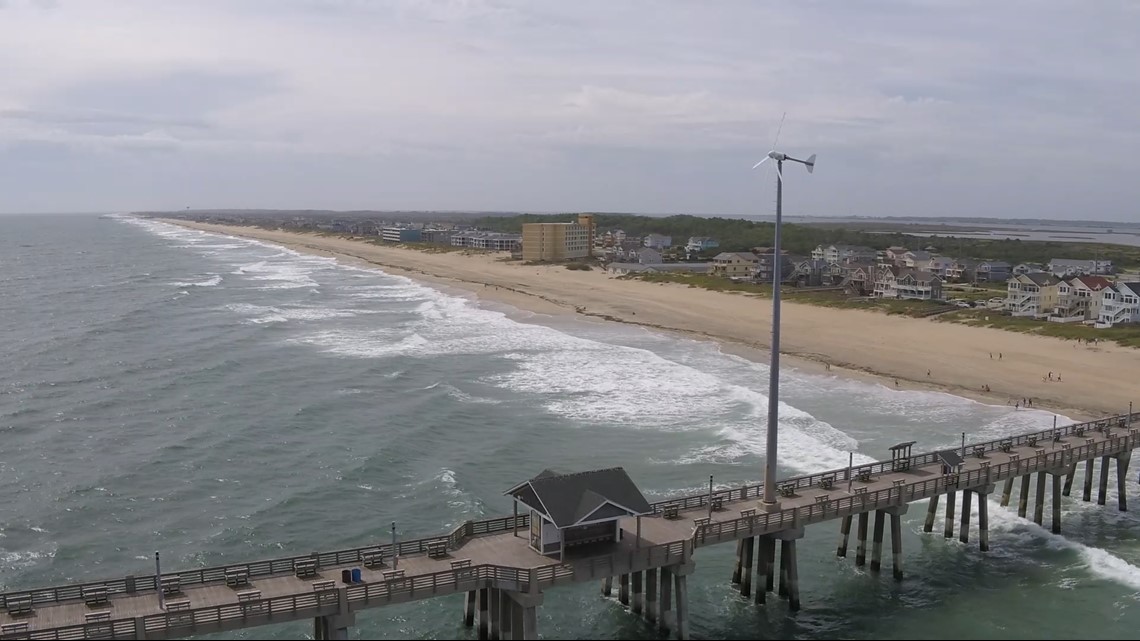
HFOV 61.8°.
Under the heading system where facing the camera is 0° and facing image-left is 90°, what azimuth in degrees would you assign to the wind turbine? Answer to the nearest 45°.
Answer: approximately 45°
